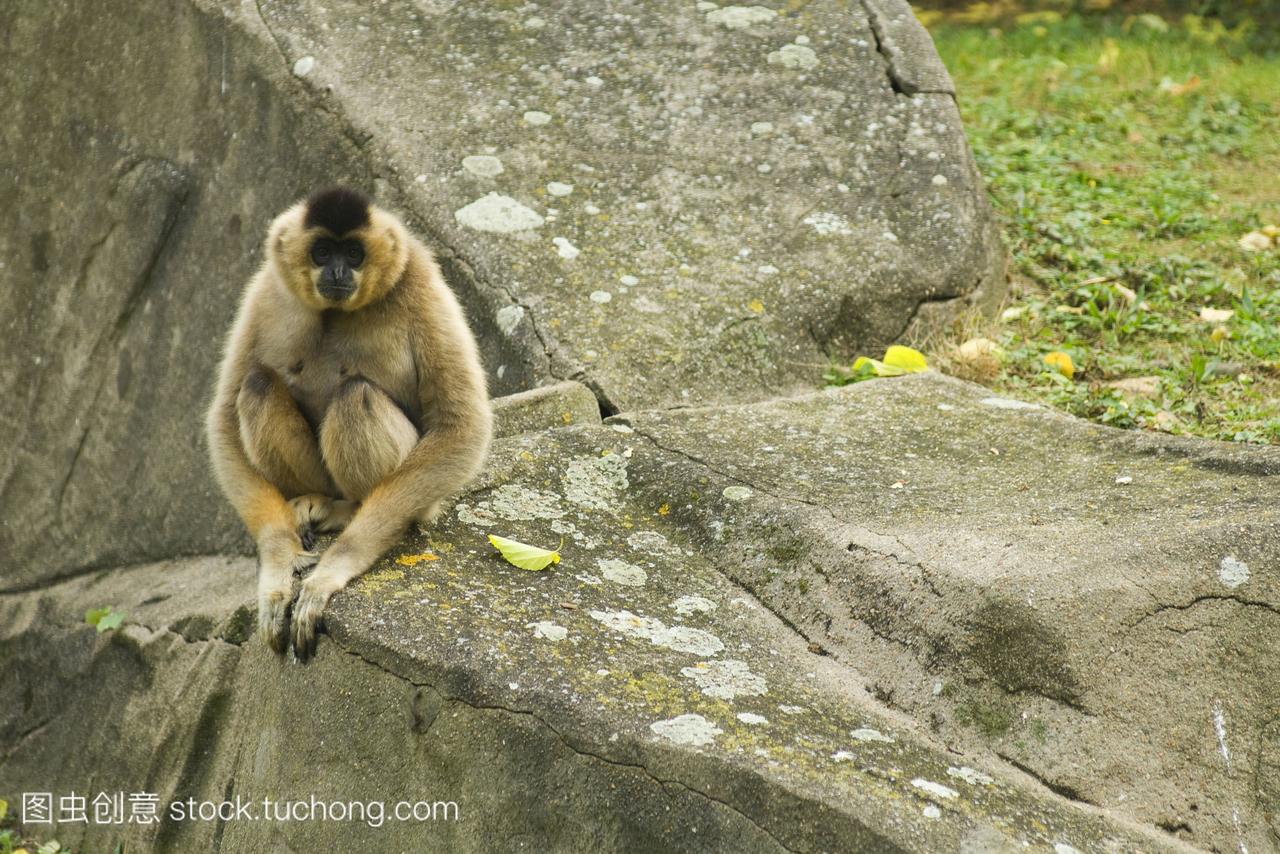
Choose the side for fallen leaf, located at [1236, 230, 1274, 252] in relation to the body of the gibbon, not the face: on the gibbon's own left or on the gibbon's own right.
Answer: on the gibbon's own left

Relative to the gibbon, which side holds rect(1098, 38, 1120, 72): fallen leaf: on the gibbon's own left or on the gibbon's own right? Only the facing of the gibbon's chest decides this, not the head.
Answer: on the gibbon's own left

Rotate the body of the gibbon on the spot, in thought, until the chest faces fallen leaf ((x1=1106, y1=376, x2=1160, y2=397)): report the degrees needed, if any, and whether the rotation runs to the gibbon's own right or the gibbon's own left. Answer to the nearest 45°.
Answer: approximately 90° to the gibbon's own left

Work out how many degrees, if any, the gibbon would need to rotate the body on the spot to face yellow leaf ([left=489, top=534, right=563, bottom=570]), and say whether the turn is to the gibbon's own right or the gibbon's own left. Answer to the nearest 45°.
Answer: approximately 45° to the gibbon's own left

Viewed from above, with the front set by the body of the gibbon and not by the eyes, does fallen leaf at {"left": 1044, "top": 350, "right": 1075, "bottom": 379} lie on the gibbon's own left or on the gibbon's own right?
on the gibbon's own left

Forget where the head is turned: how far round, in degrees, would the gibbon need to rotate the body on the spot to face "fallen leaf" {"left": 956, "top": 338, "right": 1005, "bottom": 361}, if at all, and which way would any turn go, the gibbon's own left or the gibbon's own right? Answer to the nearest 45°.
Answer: approximately 90° to the gibbon's own left

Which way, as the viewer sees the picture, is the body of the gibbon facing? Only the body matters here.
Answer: toward the camera
